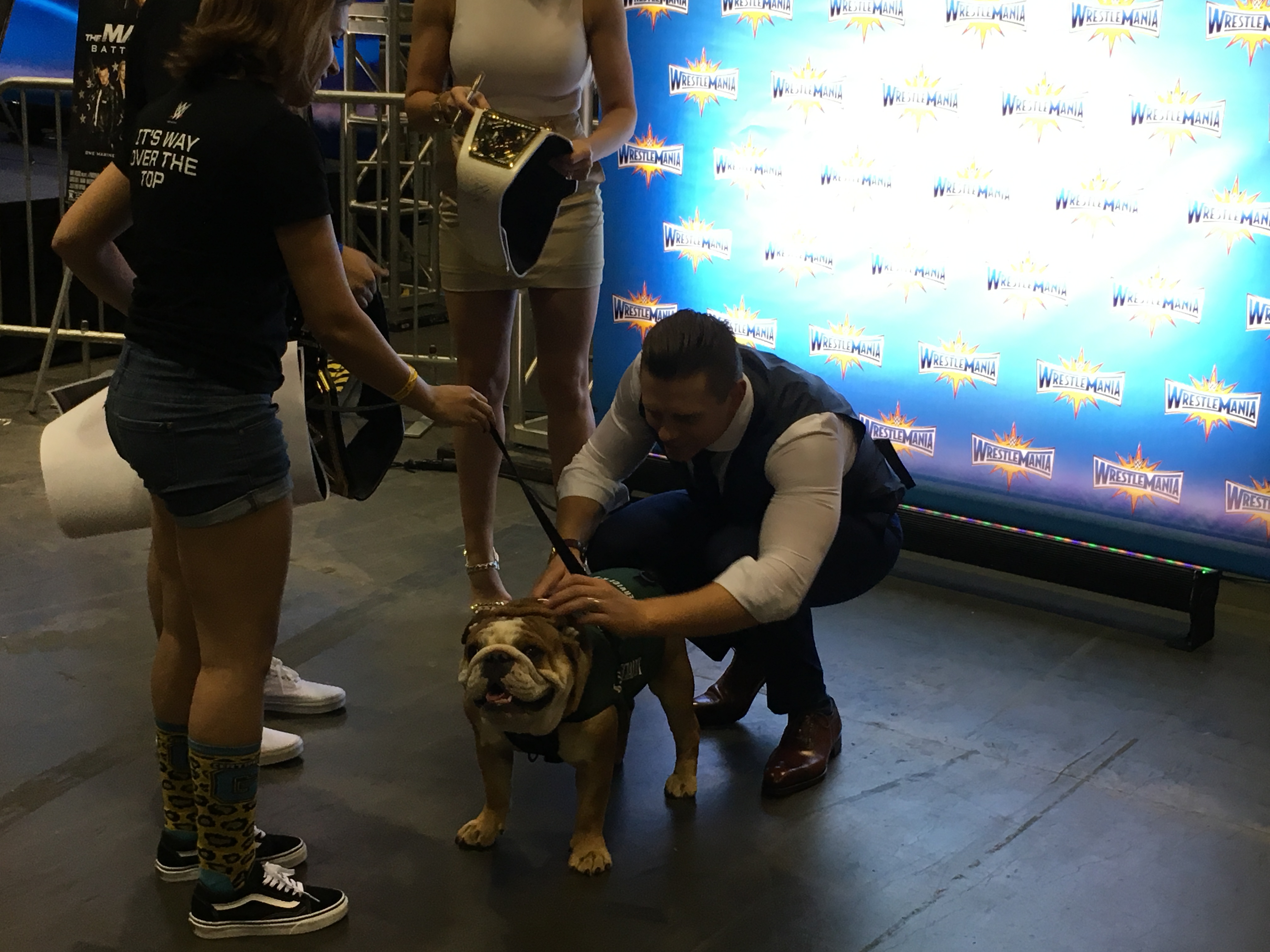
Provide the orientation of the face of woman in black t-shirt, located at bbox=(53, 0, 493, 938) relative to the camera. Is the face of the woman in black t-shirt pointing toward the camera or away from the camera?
away from the camera

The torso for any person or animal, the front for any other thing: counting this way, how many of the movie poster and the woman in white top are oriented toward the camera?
2

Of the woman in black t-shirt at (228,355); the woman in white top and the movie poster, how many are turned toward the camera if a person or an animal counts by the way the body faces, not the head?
2

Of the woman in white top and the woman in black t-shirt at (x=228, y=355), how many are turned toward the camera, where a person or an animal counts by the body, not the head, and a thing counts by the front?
1

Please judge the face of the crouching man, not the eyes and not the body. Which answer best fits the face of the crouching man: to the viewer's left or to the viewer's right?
to the viewer's left

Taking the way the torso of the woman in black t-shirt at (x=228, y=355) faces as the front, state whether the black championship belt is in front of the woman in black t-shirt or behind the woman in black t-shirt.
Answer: in front

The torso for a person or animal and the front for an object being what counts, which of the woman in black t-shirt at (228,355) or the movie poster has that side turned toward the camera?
the movie poster

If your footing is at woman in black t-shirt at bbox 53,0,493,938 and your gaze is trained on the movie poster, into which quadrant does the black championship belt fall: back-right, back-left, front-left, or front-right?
front-right

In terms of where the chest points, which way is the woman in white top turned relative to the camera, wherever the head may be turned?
toward the camera

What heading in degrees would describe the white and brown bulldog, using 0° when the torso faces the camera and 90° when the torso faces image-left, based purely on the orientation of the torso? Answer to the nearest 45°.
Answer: approximately 45°

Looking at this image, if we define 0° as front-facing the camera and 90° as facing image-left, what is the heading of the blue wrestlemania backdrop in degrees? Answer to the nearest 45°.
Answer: approximately 45°

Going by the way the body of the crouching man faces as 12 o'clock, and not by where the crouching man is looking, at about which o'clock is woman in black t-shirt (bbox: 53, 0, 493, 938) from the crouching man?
The woman in black t-shirt is roughly at 12 o'clock from the crouching man.

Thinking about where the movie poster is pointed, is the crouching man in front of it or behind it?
in front

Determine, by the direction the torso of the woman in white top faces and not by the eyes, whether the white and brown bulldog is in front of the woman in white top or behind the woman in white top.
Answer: in front

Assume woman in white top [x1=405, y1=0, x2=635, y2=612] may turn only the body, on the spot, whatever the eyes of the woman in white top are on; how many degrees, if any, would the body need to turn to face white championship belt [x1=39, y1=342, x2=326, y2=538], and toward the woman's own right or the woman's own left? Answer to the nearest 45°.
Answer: approximately 45° to the woman's own right
